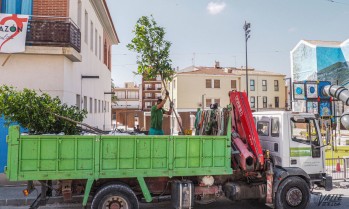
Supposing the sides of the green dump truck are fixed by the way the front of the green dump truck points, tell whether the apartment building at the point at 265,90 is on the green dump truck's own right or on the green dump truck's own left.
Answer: on the green dump truck's own left

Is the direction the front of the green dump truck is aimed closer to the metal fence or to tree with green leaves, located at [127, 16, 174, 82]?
the metal fence

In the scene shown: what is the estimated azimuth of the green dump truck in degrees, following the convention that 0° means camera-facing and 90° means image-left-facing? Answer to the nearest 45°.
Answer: approximately 270°

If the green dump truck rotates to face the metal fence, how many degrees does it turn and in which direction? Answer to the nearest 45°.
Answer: approximately 45° to its left

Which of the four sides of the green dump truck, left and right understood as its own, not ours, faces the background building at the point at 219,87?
left
